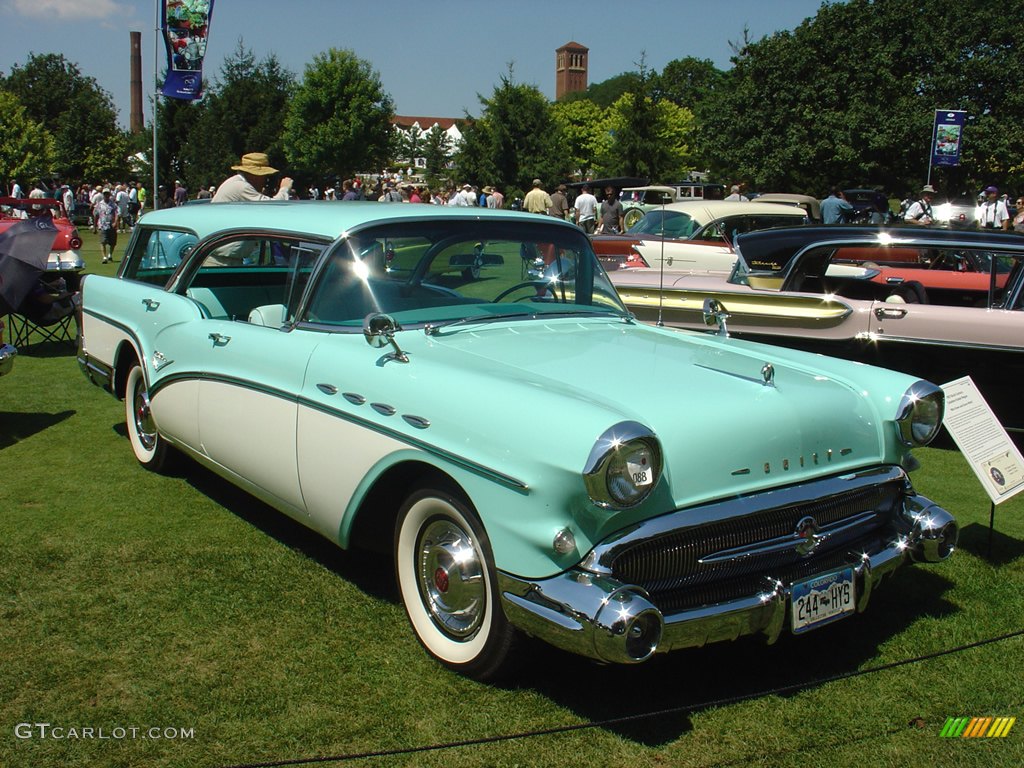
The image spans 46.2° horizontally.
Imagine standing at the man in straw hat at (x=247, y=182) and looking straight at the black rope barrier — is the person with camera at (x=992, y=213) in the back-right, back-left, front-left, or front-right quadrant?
back-left

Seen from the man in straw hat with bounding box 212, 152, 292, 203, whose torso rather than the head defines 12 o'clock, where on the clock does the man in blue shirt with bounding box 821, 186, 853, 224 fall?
The man in blue shirt is roughly at 11 o'clock from the man in straw hat.

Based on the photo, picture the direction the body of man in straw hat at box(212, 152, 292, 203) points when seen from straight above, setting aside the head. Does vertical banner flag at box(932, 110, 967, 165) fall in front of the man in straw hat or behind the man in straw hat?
in front

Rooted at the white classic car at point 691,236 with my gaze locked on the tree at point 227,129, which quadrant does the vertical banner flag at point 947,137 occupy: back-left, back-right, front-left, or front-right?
front-right

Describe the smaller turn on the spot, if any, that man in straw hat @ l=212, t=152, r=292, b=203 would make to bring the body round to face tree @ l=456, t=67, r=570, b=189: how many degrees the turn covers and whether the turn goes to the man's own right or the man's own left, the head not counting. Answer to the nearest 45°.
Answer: approximately 90° to the man's own left

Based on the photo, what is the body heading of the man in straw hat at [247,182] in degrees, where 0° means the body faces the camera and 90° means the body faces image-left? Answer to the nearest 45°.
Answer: approximately 270°
